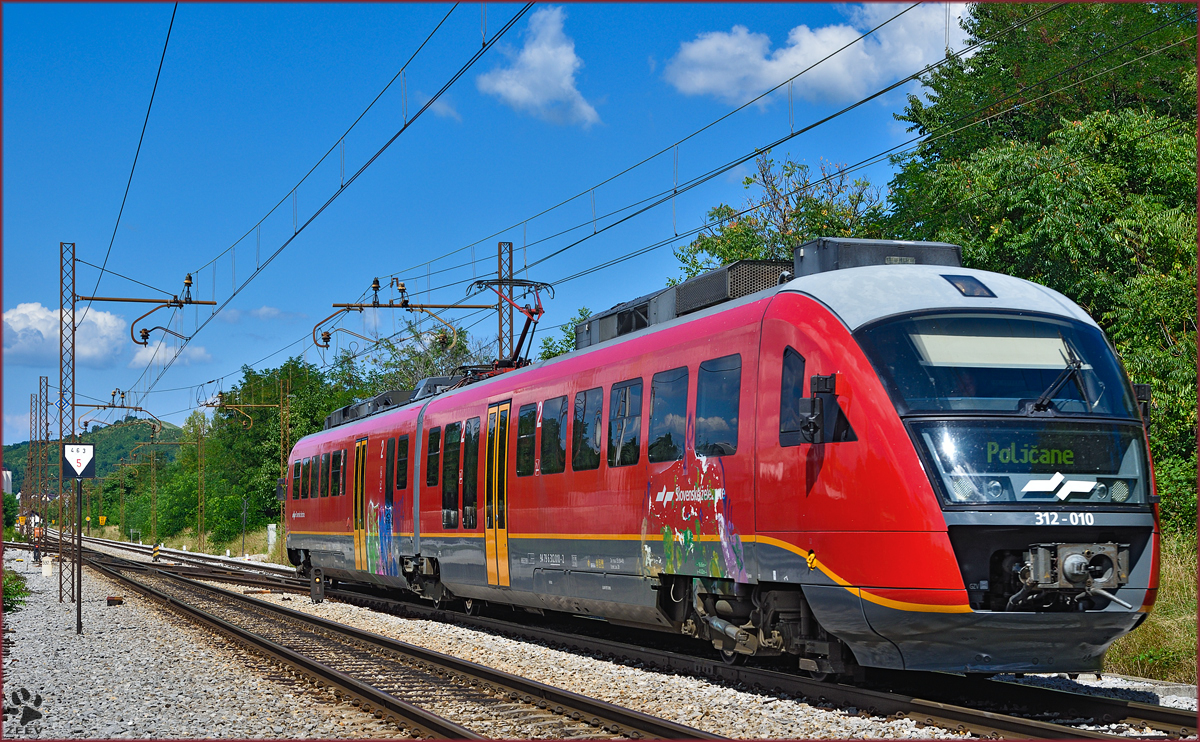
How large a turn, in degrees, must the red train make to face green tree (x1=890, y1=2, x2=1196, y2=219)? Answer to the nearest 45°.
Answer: approximately 45° to its left

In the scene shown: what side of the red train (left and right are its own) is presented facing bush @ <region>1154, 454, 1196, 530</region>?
left

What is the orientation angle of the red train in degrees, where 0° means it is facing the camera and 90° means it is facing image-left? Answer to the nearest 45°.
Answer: approximately 315°

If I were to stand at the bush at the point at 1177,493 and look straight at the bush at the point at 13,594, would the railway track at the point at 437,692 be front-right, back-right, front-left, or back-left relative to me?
front-left

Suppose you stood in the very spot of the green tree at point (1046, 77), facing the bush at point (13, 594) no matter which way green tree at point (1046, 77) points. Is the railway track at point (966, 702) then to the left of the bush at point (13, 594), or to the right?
left
